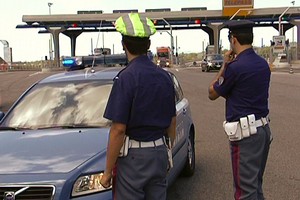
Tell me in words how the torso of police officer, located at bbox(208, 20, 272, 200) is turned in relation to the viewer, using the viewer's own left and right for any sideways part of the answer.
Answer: facing away from the viewer and to the left of the viewer

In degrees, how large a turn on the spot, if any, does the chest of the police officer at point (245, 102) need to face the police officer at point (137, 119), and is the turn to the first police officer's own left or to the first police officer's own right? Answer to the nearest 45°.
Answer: approximately 90° to the first police officer's own left

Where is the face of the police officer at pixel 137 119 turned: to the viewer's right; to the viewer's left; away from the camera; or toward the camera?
away from the camera

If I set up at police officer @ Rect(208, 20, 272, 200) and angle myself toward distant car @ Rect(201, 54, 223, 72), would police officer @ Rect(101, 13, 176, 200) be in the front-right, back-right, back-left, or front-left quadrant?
back-left

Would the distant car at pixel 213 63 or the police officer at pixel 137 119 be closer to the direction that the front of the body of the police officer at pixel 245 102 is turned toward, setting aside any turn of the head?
the distant car
